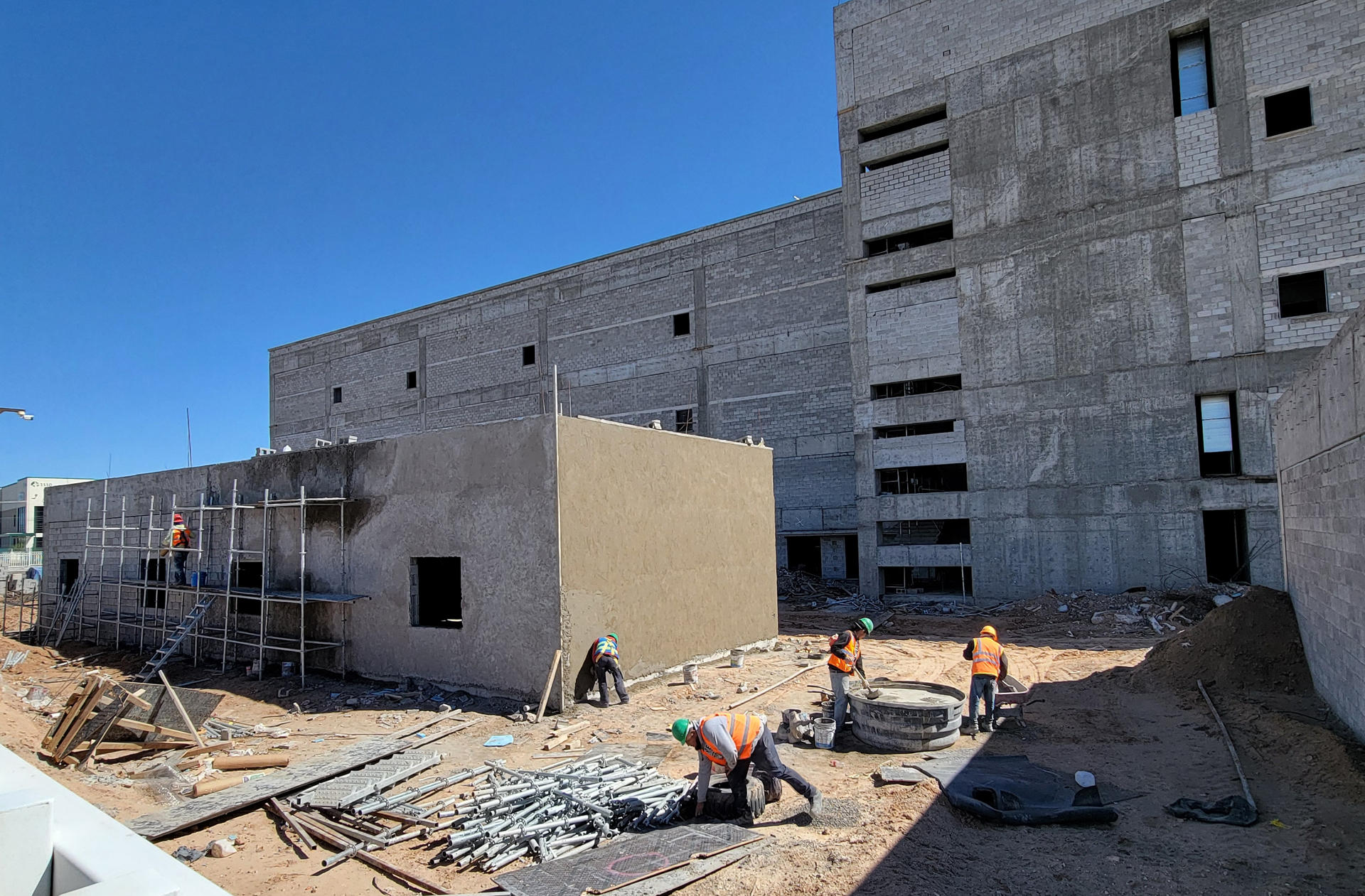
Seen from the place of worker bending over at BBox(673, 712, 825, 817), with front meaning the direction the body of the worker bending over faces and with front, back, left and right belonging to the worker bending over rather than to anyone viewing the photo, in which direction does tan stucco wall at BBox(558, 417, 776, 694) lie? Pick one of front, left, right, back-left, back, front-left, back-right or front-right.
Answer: right

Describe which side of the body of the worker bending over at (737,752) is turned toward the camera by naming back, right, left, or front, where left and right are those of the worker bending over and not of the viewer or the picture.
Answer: left

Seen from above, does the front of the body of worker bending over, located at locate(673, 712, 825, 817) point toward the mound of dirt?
no

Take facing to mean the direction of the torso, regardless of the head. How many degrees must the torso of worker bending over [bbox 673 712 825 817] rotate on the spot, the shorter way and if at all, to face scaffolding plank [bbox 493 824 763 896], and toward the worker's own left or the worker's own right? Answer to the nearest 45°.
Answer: approximately 45° to the worker's own left

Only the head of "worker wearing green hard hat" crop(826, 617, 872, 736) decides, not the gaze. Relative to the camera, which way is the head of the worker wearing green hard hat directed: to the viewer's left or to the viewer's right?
to the viewer's right

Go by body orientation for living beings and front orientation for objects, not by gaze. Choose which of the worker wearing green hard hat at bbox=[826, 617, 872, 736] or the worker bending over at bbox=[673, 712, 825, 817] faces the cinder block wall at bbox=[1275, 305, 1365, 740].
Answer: the worker wearing green hard hat

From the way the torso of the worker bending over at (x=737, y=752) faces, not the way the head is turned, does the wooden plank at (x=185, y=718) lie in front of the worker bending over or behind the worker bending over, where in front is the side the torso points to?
in front

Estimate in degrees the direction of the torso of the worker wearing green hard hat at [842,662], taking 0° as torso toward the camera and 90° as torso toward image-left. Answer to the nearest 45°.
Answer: approximately 270°

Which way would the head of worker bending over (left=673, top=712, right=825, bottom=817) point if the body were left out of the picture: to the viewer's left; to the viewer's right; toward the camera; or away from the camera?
to the viewer's left

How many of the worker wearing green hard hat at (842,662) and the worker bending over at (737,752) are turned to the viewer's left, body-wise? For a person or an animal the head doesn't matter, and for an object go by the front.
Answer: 1
